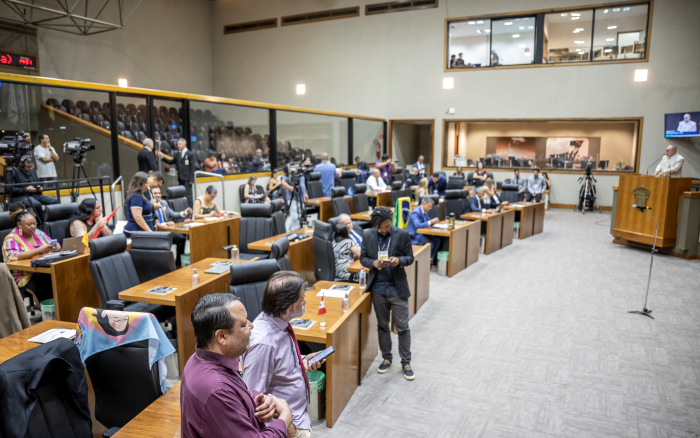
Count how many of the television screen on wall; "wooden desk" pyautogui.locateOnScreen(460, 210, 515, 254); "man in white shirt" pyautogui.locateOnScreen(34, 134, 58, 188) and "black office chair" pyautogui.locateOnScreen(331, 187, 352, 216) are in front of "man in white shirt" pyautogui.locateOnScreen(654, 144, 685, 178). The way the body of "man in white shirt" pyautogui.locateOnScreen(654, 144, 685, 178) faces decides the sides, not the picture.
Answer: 3

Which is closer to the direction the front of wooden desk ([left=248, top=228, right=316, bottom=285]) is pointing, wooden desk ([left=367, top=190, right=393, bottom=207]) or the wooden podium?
the wooden podium

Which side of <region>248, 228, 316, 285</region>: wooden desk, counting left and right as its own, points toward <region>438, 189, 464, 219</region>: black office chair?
left

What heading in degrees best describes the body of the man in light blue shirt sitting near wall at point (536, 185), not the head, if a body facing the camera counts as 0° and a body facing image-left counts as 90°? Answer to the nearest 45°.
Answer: approximately 0°

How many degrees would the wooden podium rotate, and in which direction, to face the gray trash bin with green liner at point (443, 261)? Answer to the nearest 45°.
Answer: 0° — it already faces it

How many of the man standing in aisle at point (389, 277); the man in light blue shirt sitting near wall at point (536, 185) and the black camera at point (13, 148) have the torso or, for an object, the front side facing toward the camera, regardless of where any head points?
2

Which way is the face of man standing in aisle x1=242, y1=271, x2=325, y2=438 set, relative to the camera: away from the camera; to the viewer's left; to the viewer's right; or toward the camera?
to the viewer's right
